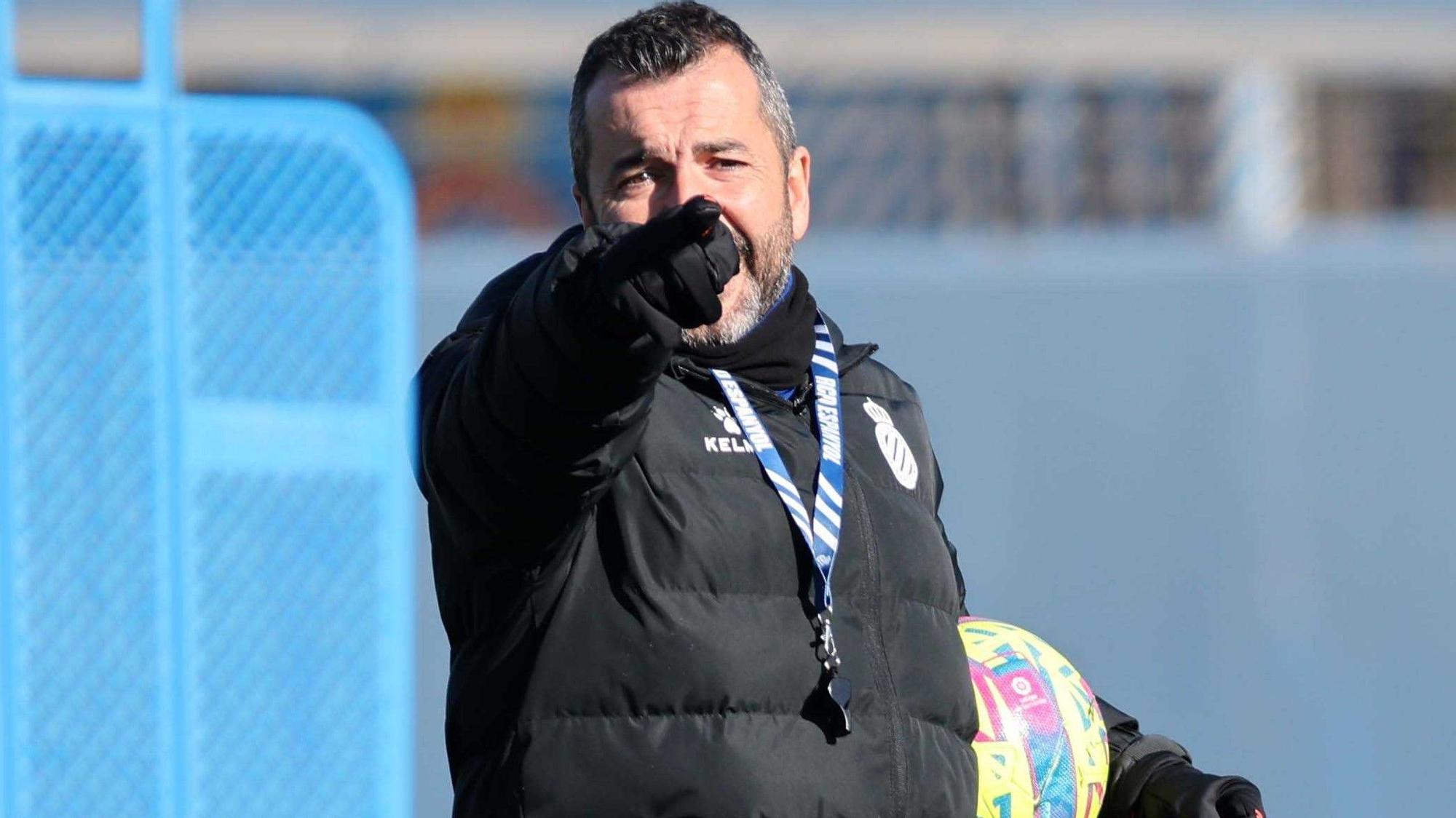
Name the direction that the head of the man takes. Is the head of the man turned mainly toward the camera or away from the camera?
toward the camera

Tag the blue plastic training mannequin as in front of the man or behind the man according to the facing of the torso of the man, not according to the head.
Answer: behind

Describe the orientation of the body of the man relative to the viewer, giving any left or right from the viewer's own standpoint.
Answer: facing the viewer and to the right of the viewer
